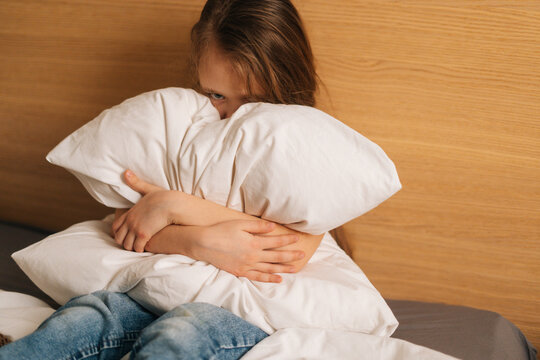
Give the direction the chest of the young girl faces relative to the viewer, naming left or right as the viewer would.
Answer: facing the viewer and to the left of the viewer
